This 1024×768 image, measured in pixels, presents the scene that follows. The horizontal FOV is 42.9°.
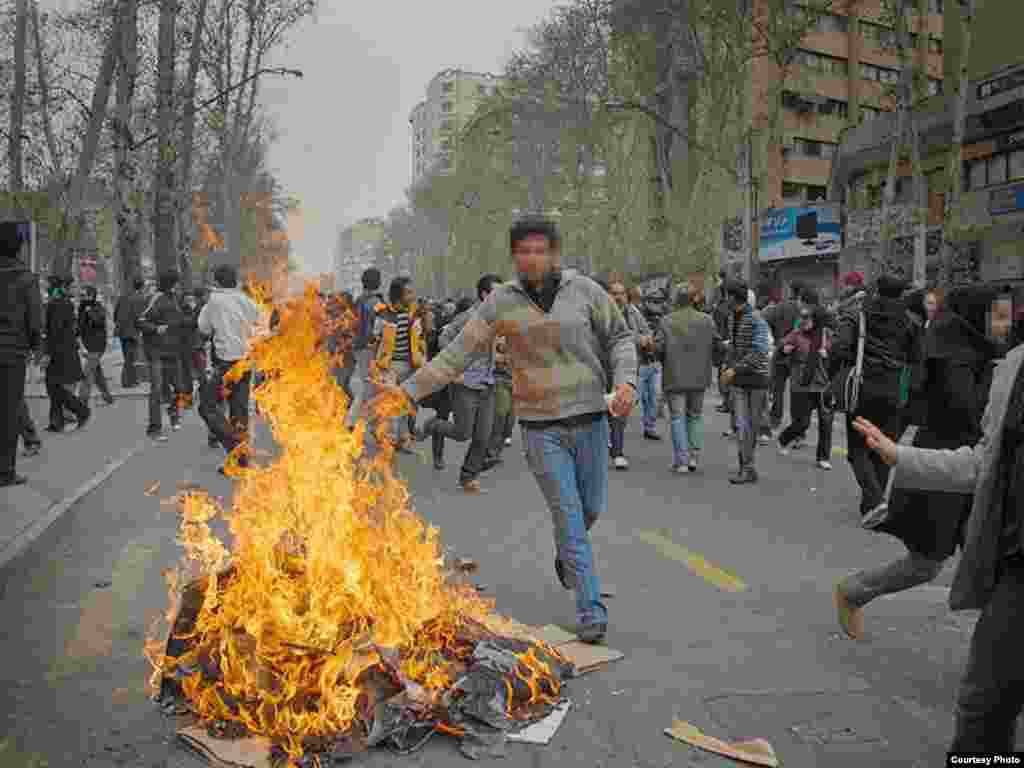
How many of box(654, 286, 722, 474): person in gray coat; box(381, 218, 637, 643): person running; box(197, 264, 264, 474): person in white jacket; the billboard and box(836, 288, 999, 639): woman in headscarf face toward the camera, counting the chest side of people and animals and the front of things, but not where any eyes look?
2

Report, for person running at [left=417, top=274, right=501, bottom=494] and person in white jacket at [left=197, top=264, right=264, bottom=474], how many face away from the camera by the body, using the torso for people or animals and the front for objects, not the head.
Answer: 1

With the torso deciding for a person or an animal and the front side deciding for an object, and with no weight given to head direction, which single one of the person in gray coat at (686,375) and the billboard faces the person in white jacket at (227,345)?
the billboard

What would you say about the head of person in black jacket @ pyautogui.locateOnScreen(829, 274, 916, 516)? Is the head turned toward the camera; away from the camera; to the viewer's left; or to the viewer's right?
away from the camera

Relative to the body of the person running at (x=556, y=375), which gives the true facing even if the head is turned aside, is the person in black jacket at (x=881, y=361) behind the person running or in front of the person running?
behind

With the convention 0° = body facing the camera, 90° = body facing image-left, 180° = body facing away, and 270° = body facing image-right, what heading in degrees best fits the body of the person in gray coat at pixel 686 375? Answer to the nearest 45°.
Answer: approximately 180°

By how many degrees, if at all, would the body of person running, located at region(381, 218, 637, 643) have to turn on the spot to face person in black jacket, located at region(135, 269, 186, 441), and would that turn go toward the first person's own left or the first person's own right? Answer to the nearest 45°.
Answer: approximately 135° to the first person's own right

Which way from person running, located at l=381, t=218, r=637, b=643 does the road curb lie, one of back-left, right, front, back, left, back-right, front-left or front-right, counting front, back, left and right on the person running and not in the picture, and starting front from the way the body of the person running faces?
back-right

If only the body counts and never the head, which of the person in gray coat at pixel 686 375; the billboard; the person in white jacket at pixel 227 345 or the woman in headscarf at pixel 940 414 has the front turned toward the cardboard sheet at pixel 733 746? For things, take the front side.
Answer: the billboard

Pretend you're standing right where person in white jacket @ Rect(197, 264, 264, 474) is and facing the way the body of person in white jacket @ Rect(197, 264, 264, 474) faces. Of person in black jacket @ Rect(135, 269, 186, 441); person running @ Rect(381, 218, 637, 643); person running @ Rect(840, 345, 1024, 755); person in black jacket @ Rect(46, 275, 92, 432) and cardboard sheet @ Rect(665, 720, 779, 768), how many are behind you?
3
